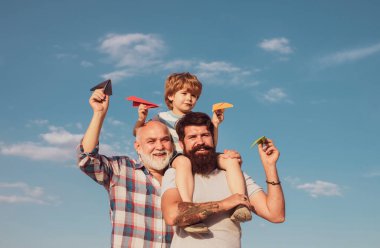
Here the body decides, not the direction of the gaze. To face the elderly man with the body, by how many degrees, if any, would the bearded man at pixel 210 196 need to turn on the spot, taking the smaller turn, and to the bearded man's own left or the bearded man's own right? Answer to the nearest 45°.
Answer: approximately 135° to the bearded man's own right

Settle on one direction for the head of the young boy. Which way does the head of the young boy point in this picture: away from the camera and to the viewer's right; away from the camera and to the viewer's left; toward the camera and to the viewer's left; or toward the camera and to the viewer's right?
toward the camera and to the viewer's right

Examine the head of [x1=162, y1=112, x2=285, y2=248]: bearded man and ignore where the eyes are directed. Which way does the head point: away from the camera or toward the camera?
toward the camera

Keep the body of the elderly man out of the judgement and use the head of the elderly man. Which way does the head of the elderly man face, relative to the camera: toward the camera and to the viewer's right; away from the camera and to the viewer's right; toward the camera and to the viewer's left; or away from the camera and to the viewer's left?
toward the camera and to the viewer's right

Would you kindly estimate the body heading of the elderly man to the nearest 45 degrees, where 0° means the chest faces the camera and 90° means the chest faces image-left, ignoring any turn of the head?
approximately 315°

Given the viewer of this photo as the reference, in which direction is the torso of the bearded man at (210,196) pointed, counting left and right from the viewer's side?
facing the viewer

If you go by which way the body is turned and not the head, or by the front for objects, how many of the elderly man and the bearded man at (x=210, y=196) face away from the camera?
0
